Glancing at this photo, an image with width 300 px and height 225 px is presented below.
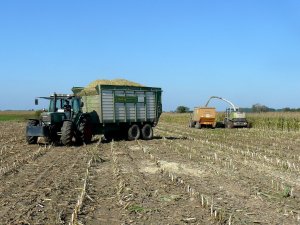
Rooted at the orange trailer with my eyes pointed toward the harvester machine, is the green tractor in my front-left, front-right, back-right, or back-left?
back-right

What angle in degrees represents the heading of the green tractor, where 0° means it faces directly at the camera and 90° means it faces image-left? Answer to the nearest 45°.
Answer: approximately 45°
